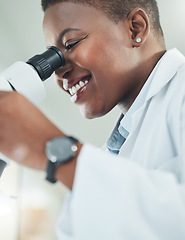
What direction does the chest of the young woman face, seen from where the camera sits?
to the viewer's left

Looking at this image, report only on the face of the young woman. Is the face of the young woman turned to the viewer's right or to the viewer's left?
to the viewer's left

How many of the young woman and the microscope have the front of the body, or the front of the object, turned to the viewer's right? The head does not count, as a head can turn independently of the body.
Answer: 1

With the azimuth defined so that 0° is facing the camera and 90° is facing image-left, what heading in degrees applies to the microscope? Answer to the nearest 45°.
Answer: approximately 270°

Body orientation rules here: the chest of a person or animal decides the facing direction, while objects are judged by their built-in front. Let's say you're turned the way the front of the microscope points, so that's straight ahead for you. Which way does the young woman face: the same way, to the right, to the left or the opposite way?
the opposite way
